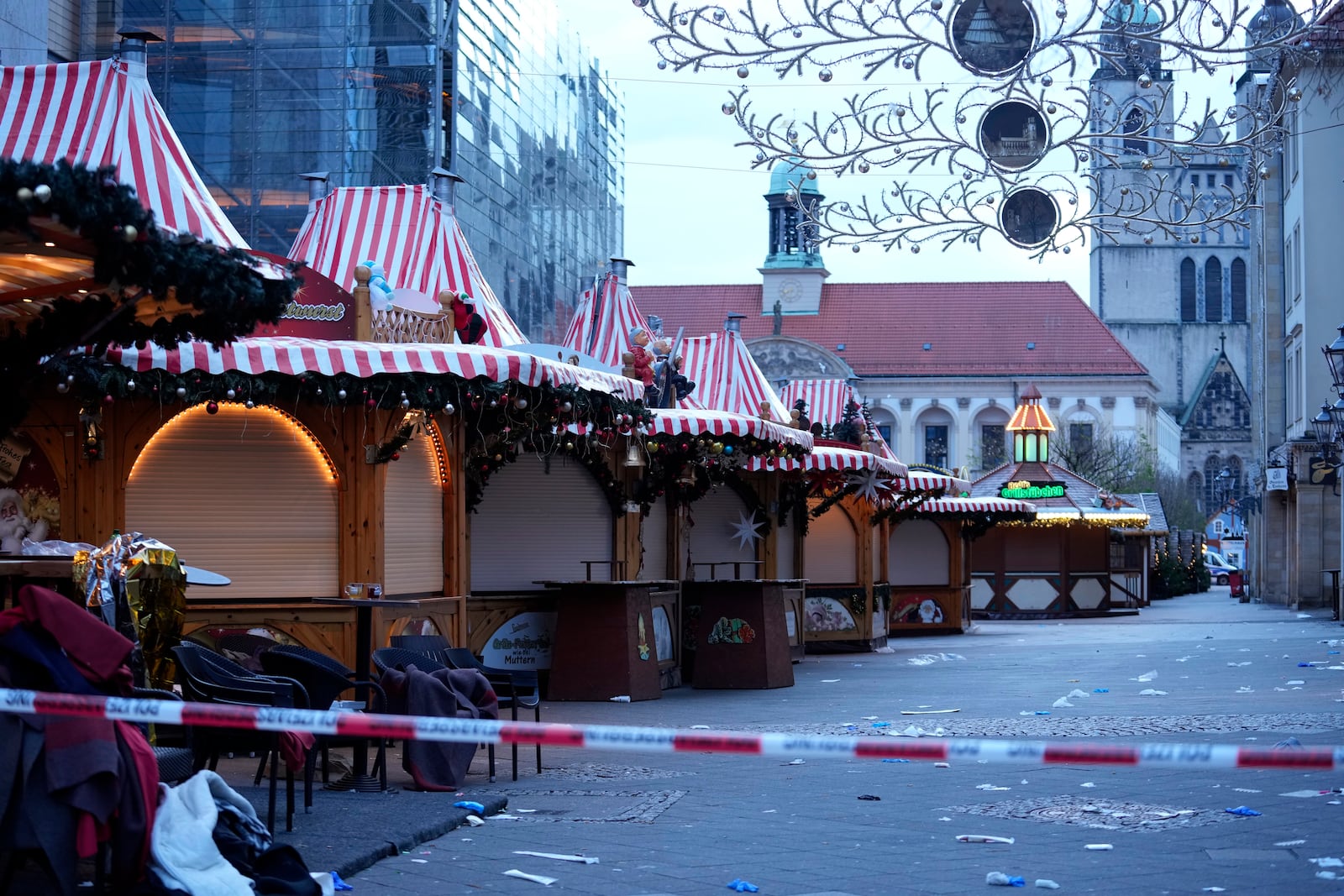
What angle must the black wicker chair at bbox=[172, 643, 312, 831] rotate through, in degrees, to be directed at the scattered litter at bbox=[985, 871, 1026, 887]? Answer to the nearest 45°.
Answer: approximately 45° to its right

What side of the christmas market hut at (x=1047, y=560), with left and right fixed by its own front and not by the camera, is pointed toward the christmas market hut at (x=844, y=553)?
front

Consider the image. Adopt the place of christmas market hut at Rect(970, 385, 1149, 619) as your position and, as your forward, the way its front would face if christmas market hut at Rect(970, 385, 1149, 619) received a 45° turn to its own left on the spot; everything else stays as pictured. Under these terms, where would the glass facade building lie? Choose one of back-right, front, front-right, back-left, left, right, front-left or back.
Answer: right

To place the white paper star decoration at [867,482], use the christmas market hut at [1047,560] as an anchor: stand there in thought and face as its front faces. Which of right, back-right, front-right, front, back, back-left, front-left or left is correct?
front

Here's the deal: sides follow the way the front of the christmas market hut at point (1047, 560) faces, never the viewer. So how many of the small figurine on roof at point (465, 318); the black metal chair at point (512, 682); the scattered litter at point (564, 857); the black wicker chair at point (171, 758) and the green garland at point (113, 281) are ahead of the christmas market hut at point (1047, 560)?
5

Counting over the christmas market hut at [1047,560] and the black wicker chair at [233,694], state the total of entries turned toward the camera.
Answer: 1

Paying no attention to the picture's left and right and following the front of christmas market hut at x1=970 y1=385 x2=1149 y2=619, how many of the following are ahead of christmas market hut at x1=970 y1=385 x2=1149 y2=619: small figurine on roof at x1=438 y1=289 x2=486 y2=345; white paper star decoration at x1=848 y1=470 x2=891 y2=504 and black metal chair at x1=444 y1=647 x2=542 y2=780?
3

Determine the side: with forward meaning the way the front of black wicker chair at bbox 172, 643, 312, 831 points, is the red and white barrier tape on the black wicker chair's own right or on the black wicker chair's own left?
on the black wicker chair's own right

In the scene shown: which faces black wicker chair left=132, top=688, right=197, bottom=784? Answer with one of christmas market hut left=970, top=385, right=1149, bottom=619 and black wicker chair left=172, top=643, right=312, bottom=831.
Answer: the christmas market hut

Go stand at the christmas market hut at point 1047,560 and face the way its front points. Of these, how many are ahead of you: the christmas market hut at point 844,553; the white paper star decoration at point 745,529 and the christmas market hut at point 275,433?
3

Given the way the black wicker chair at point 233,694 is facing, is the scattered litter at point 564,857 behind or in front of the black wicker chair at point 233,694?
in front

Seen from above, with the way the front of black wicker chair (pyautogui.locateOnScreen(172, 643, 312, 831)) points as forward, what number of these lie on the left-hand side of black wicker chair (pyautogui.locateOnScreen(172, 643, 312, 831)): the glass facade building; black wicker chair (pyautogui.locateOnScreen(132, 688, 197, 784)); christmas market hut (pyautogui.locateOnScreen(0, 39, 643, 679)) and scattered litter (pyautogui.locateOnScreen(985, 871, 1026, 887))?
2

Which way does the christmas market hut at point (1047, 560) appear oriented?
toward the camera

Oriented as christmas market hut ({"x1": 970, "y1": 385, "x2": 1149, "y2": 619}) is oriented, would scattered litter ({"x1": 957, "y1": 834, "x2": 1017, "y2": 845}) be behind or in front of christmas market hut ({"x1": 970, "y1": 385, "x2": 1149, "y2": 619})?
in front

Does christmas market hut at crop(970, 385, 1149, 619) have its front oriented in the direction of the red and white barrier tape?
yes

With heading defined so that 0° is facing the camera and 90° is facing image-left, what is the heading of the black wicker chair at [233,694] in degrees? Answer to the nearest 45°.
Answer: approximately 270°

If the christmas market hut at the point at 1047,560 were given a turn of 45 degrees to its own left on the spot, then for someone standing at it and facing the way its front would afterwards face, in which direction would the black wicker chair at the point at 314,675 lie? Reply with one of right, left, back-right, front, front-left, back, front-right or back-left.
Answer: front-right
